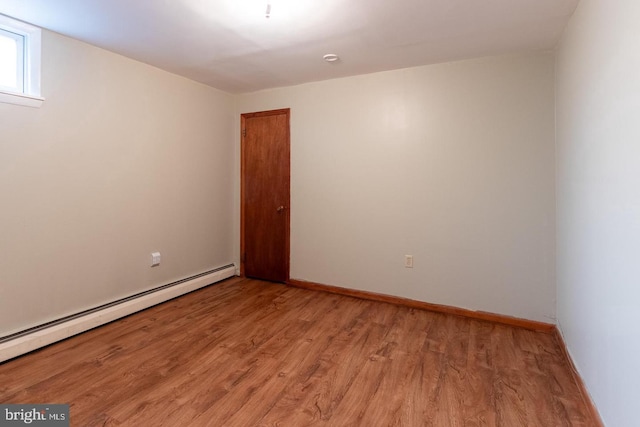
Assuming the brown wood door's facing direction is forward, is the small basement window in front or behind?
in front

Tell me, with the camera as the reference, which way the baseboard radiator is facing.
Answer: facing the viewer and to the right of the viewer

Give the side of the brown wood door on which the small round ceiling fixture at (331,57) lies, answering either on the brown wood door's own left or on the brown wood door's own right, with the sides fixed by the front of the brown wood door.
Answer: on the brown wood door's own left

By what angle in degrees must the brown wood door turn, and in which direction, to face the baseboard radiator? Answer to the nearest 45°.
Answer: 0° — it already faces it

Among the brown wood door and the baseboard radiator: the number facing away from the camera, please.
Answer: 0

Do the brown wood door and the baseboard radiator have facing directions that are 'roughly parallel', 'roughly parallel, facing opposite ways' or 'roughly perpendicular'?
roughly perpendicular
